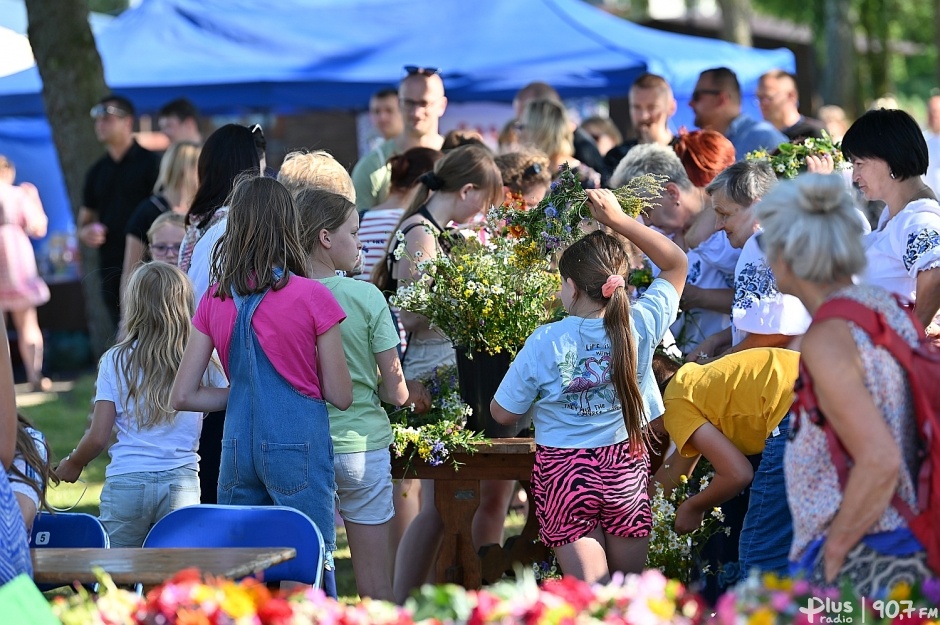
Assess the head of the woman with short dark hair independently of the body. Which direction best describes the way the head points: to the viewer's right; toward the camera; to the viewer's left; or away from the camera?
to the viewer's left

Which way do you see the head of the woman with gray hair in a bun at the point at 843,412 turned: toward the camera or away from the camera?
away from the camera

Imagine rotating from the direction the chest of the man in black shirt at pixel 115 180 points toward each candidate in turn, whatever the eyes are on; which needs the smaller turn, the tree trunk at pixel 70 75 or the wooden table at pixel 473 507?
the wooden table

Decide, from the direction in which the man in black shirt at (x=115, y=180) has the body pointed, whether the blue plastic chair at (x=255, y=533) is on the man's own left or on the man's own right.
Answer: on the man's own left

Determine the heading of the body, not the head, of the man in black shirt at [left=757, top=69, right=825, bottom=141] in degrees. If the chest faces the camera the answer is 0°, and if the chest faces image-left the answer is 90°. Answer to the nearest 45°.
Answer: approximately 45°
